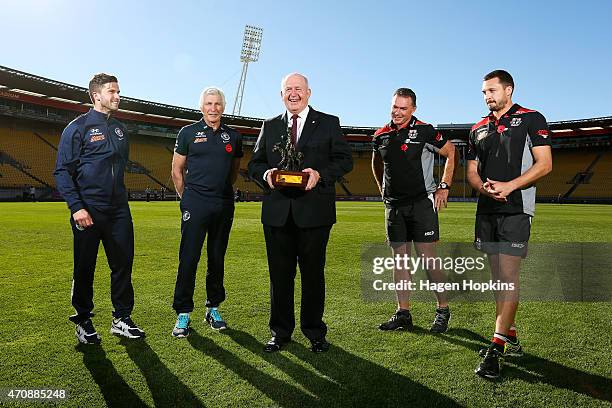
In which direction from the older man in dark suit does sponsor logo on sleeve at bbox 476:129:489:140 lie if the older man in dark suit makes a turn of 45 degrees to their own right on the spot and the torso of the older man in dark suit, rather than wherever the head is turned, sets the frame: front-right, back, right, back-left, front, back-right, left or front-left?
back-left

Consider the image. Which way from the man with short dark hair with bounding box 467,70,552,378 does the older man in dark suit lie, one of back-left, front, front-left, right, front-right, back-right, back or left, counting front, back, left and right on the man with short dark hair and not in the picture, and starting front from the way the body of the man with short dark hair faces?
front-right

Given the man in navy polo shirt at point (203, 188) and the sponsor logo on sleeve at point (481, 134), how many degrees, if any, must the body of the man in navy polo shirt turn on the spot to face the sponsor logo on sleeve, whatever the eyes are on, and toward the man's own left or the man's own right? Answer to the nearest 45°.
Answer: approximately 45° to the man's own left

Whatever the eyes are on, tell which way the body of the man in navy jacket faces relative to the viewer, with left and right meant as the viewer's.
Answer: facing the viewer and to the right of the viewer

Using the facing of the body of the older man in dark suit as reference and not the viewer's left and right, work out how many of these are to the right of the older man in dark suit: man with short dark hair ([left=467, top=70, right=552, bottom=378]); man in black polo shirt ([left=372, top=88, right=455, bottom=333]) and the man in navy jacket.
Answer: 1

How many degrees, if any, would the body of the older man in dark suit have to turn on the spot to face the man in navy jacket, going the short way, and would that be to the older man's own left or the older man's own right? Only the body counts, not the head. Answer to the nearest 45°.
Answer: approximately 90° to the older man's own right

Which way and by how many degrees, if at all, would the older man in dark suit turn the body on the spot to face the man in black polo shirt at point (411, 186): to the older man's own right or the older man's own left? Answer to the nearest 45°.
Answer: approximately 135° to the older man's own left

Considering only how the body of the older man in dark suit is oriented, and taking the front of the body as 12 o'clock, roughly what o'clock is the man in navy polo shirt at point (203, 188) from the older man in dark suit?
The man in navy polo shirt is roughly at 4 o'clock from the older man in dark suit.

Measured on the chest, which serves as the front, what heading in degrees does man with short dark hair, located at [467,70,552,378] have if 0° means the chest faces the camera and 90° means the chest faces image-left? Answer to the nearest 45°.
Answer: approximately 45°

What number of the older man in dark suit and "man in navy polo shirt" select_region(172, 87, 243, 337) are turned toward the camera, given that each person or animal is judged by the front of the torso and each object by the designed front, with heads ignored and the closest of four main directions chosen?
2
